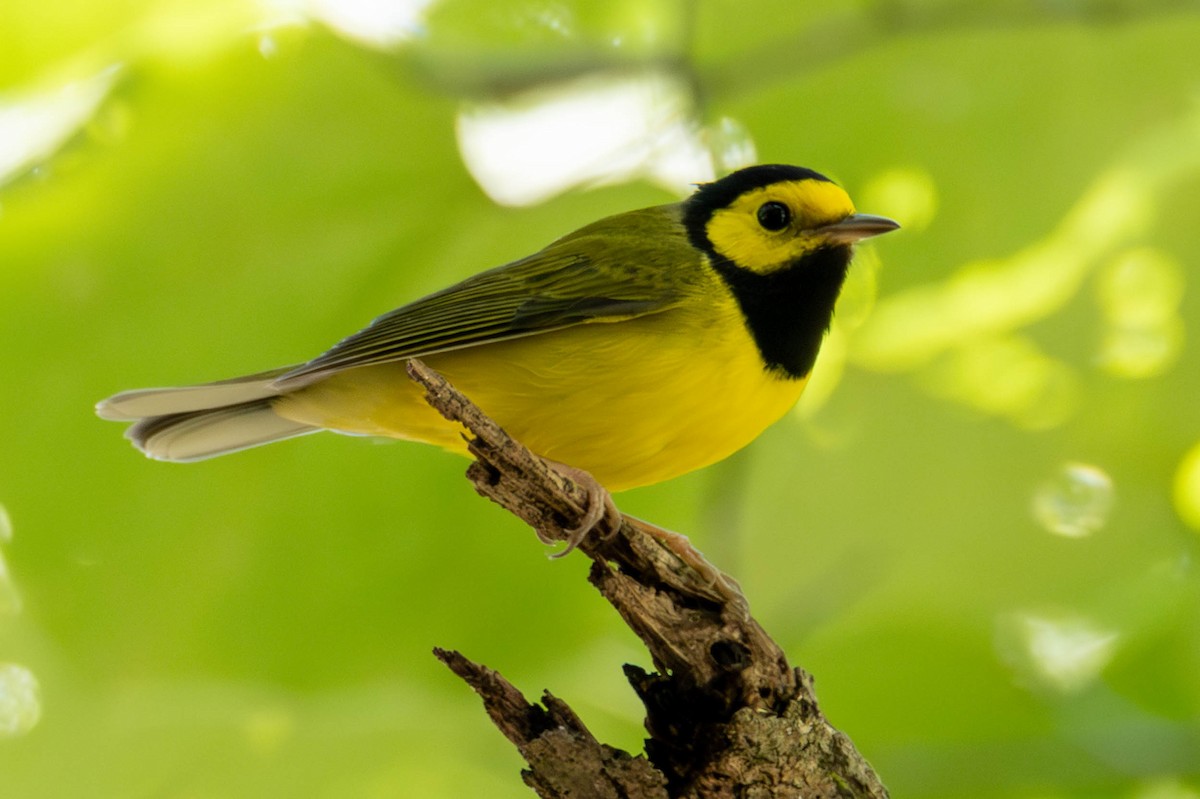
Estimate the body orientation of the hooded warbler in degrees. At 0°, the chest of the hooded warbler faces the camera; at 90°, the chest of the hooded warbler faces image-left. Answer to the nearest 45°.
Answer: approximately 270°
